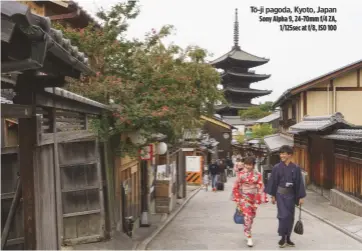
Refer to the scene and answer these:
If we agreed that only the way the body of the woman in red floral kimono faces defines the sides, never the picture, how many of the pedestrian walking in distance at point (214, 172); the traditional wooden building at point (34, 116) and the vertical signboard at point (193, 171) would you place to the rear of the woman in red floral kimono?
2

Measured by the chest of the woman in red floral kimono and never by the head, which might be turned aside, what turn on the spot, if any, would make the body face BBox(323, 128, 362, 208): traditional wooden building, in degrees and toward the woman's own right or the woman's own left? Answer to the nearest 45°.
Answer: approximately 135° to the woman's own left

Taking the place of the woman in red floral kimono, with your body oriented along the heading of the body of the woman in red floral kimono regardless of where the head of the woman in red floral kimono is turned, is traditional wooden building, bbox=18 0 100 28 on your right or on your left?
on your right
